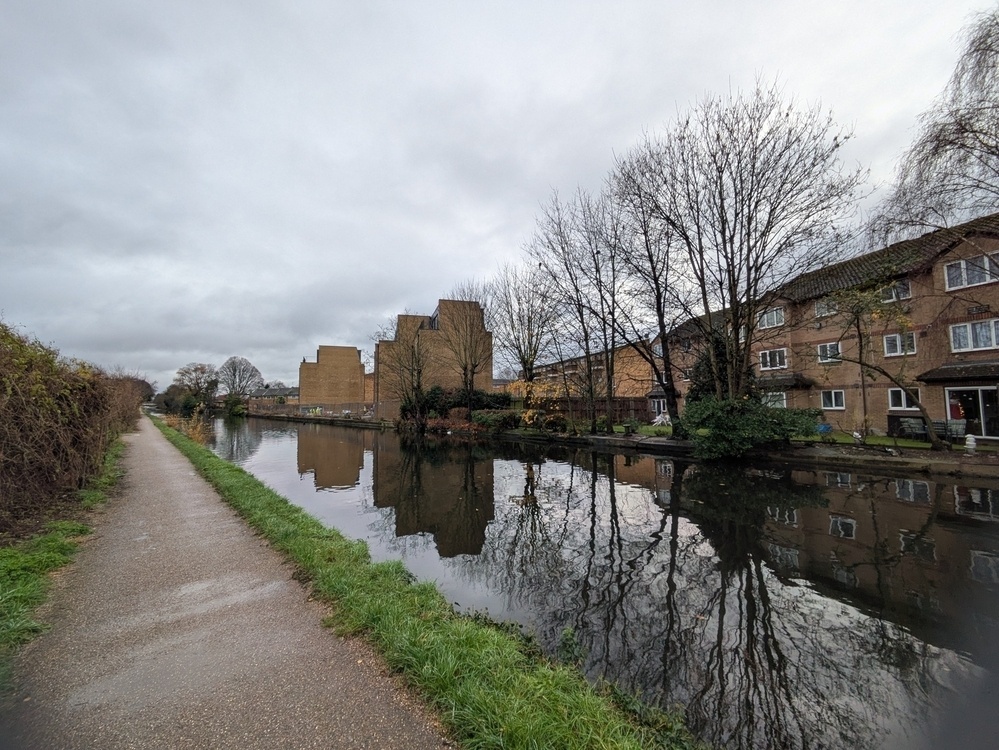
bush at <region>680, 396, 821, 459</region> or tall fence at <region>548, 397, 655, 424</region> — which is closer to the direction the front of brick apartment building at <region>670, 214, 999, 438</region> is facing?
the bush

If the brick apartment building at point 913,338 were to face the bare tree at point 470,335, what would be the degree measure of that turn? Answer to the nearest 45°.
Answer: approximately 45° to its right

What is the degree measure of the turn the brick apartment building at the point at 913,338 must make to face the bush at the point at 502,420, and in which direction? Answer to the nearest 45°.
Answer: approximately 45° to its right

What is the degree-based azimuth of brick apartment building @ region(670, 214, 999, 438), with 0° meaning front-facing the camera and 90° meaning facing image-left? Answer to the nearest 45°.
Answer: approximately 45°

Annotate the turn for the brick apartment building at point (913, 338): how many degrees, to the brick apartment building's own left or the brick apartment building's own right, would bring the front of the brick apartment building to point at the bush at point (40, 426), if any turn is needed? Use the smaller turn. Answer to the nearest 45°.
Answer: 0° — it already faces it

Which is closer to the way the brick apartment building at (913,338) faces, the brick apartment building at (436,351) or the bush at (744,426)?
the bush

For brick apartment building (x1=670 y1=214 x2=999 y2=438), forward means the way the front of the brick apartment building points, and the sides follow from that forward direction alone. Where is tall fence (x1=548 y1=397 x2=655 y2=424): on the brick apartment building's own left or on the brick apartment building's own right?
on the brick apartment building's own right

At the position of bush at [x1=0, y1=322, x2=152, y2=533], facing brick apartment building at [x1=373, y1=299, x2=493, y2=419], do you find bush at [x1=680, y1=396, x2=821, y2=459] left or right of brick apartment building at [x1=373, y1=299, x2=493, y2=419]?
right

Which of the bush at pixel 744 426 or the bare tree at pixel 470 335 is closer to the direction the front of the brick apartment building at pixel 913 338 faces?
the bush

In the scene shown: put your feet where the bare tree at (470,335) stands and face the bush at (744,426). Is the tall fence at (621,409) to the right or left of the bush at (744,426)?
left
